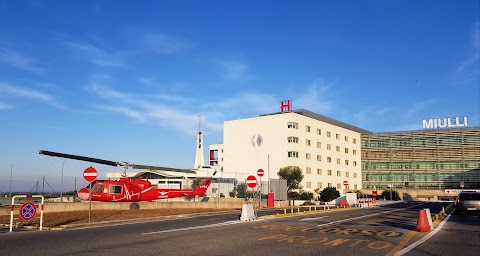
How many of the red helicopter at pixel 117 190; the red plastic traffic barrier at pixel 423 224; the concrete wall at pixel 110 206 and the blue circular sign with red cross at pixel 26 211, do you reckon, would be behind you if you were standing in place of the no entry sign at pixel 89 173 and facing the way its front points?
2

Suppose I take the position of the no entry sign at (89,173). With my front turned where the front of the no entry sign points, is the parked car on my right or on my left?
on my left

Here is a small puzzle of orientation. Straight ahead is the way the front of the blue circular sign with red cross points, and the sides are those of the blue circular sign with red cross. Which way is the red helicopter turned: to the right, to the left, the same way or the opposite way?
to the right

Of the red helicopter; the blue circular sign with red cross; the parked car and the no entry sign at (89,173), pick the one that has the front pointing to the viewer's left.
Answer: the red helicopter

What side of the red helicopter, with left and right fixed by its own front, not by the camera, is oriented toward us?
left

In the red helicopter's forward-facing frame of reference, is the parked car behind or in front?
behind

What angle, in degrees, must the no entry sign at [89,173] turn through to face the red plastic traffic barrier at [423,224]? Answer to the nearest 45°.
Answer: approximately 45° to its left

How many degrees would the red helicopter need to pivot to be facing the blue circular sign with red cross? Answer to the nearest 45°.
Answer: approximately 90° to its left

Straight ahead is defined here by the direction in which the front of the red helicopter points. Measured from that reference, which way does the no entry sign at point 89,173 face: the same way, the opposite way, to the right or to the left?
to the left
